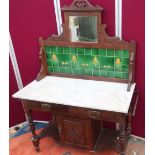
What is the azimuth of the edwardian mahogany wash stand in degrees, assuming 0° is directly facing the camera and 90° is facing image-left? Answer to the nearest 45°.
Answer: approximately 0°
